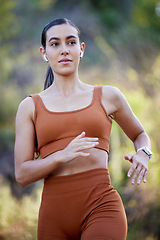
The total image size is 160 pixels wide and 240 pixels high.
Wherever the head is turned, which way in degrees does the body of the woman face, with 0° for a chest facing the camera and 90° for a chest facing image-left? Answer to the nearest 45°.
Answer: approximately 0°
